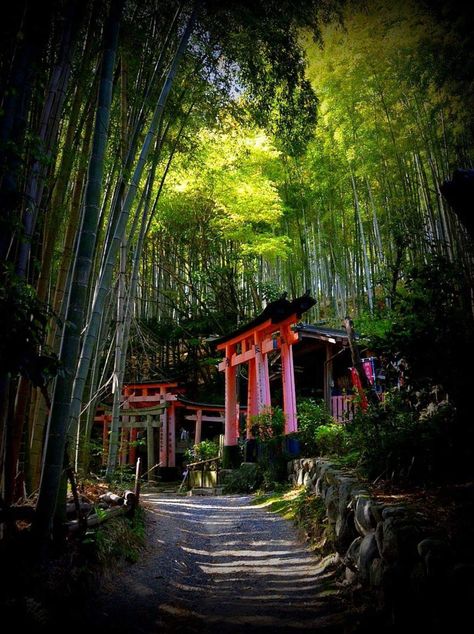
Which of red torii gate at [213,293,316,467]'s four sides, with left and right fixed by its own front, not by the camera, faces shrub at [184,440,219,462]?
front

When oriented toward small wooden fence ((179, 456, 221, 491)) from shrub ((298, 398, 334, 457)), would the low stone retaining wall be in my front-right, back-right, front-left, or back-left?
back-left

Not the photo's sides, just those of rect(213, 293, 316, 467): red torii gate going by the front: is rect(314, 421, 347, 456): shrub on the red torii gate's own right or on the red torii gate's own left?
on the red torii gate's own left

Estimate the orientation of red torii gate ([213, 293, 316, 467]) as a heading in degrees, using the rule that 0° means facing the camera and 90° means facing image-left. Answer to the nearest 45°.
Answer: approximately 45°

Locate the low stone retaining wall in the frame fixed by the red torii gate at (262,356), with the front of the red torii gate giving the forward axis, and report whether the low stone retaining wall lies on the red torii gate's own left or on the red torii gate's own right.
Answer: on the red torii gate's own left

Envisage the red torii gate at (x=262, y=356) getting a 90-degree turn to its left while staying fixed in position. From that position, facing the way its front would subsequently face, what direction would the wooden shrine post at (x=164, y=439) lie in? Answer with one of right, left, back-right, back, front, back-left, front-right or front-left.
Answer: back

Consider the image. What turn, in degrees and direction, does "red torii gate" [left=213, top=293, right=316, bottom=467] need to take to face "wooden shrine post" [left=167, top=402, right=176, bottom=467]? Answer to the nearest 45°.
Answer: approximately 90° to its right

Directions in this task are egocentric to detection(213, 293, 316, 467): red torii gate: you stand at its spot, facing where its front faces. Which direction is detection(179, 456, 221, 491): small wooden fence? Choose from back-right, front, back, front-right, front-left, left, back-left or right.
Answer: right
